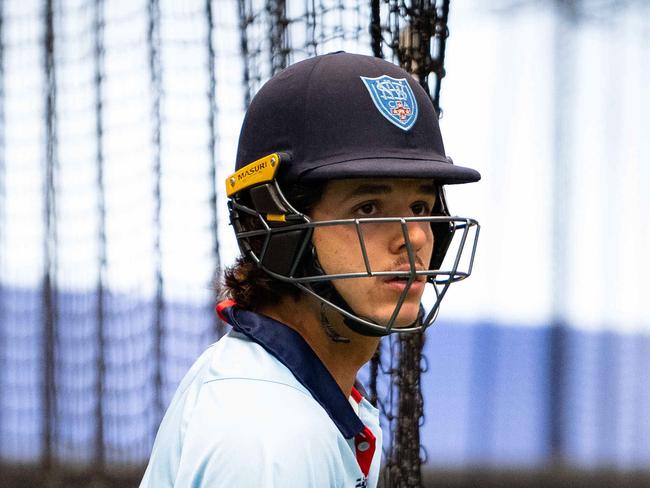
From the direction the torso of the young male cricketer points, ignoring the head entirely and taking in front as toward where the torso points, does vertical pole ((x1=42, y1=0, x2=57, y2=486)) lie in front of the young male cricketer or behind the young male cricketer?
behind

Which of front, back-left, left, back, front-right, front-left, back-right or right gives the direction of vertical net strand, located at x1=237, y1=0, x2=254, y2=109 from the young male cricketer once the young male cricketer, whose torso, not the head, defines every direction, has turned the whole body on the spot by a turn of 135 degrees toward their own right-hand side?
right

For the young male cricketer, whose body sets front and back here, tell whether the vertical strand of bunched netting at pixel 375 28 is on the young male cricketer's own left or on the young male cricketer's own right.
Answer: on the young male cricketer's own left

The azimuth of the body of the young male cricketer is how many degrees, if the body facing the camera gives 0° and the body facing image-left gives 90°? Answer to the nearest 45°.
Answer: approximately 315°

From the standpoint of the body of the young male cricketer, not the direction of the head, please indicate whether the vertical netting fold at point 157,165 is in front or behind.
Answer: behind

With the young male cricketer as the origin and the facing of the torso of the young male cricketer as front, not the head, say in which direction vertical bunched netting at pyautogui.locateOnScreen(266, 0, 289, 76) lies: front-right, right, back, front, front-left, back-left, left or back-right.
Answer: back-left
